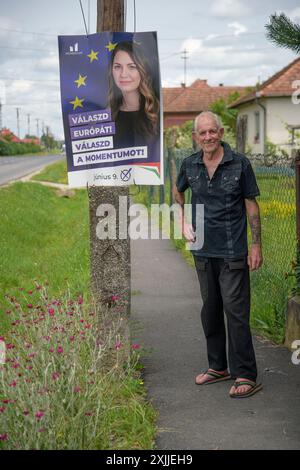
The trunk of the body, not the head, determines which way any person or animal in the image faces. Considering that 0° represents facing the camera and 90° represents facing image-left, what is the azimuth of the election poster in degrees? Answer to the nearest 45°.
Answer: approximately 0°

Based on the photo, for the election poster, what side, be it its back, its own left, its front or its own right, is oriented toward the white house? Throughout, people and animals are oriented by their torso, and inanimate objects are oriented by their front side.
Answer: back

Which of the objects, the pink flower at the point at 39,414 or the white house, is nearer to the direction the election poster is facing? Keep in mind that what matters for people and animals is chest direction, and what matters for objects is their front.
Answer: the pink flower

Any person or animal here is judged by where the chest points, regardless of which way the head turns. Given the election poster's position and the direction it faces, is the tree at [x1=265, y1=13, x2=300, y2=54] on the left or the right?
on its left

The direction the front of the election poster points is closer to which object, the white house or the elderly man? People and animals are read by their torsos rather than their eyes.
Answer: the elderly man

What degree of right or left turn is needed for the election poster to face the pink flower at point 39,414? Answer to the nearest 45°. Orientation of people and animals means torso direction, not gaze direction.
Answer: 0° — it already faces it

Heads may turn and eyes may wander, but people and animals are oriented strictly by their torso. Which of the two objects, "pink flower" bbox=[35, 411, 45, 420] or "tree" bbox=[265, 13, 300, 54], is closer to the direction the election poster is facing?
the pink flower

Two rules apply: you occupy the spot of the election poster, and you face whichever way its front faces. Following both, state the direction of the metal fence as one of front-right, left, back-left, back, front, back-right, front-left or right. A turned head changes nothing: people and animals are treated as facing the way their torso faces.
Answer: back-left

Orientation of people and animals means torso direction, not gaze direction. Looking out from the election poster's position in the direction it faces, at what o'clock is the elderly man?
The elderly man is roughly at 10 o'clock from the election poster.
